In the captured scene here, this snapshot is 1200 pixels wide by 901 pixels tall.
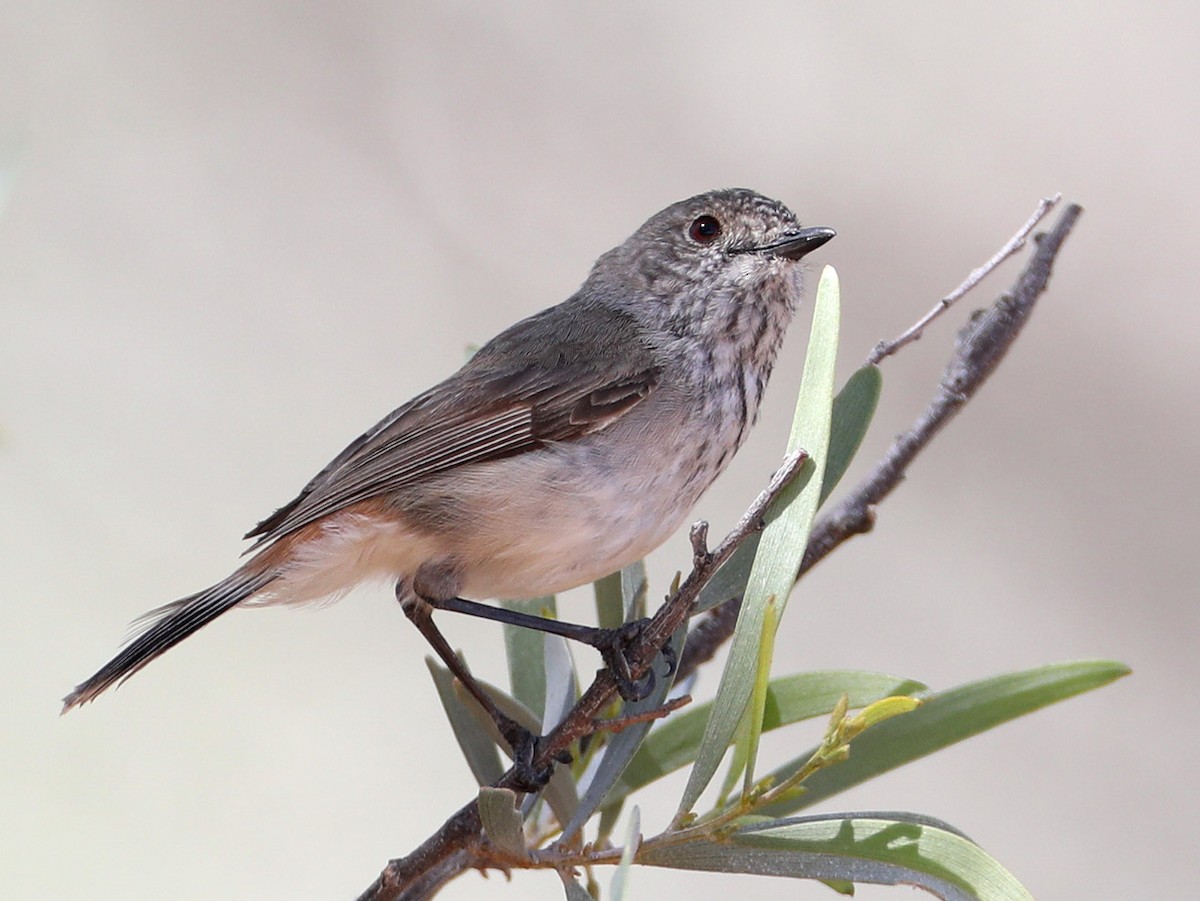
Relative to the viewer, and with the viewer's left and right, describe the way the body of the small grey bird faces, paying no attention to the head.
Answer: facing to the right of the viewer

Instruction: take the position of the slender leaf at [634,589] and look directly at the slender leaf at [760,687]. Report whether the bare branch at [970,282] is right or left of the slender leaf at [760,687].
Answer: left
